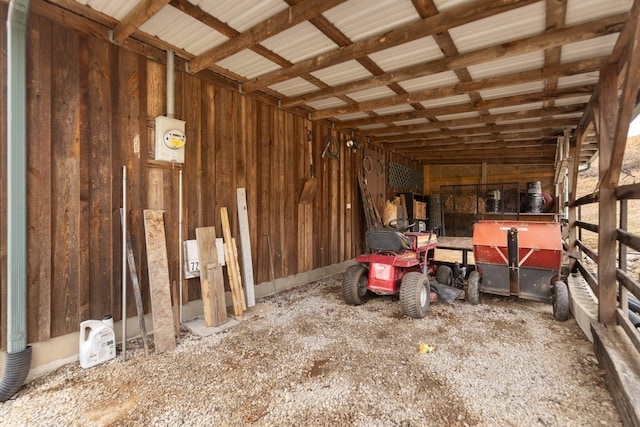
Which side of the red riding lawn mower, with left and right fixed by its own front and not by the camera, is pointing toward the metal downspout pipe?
back

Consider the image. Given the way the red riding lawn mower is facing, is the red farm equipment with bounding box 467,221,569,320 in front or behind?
in front

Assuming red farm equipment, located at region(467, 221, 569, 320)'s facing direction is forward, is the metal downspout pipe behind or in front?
in front

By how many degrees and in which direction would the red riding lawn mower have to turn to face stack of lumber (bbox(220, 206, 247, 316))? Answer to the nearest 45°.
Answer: approximately 135° to its left

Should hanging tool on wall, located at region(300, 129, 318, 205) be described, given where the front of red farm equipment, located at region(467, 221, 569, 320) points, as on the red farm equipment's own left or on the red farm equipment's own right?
on the red farm equipment's own right

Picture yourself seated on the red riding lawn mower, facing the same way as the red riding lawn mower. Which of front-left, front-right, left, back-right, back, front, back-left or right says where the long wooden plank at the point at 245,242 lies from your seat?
back-left

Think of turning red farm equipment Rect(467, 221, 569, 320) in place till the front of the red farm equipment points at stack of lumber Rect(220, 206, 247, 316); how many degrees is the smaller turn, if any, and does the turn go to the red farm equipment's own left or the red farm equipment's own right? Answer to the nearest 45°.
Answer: approximately 45° to the red farm equipment's own right

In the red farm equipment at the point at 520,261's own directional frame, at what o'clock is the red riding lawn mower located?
The red riding lawn mower is roughly at 2 o'clock from the red farm equipment.

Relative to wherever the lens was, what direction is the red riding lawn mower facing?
facing away from the viewer and to the right of the viewer
